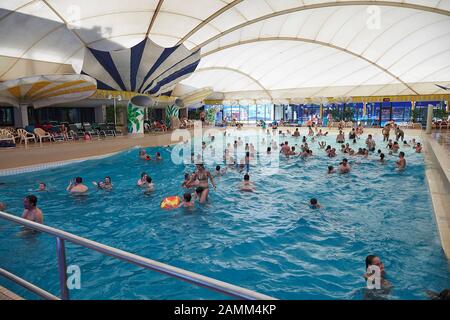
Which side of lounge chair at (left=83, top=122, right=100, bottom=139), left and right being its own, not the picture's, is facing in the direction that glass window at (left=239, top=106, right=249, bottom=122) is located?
left

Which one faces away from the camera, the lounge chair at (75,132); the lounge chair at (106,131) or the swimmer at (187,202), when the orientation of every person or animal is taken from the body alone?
the swimmer

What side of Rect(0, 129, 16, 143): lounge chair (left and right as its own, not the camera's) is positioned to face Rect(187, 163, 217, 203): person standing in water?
front

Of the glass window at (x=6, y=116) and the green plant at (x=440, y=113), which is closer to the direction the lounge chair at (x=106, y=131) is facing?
the green plant

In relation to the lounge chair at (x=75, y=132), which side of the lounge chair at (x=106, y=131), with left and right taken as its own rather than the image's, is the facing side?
right

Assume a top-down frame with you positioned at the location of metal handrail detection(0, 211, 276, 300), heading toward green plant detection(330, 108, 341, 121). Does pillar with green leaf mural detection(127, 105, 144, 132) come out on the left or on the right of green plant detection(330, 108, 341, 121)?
left
